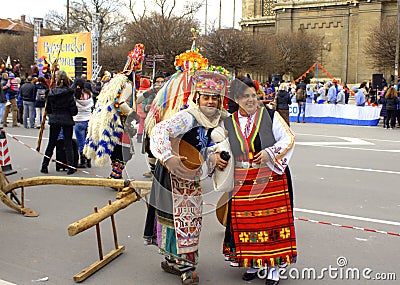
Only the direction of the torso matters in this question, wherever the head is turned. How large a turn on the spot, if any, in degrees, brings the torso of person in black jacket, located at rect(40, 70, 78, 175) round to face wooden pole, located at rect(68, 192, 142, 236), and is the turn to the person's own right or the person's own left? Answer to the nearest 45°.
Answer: approximately 180°

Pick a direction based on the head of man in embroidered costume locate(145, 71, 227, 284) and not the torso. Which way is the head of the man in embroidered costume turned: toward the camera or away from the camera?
toward the camera

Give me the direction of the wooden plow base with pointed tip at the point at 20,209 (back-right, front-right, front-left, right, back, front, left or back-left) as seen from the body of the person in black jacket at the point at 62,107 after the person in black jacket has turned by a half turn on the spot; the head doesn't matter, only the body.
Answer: front

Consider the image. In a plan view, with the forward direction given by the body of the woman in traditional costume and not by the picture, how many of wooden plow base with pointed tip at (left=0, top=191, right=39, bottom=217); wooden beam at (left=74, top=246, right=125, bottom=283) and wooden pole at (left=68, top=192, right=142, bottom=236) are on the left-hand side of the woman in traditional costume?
0

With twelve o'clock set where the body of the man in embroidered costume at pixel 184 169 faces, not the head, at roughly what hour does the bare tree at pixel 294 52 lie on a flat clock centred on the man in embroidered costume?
The bare tree is roughly at 8 o'clock from the man in embroidered costume.

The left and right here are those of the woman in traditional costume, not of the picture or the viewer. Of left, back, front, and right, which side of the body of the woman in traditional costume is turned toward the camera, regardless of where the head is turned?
front

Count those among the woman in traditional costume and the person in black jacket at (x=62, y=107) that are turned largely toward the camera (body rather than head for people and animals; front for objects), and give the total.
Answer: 1

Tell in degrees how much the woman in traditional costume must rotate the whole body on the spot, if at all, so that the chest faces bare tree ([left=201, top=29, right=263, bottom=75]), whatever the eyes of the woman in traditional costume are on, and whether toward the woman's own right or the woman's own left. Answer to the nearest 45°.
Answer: approximately 180°

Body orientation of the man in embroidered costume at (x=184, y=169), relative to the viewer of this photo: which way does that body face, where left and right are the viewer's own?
facing the viewer and to the right of the viewer

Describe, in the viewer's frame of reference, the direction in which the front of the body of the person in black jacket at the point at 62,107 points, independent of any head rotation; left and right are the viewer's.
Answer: facing away from the viewer

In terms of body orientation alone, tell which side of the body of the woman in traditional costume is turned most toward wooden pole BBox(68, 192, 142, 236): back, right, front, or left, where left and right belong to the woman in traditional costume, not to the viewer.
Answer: right
